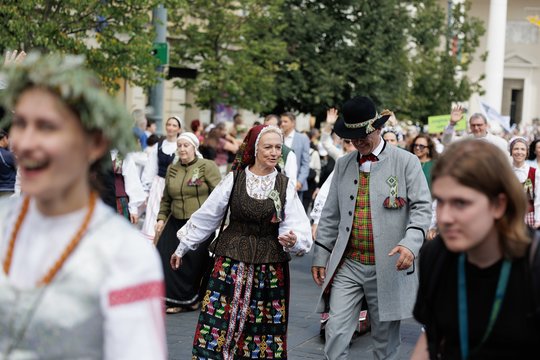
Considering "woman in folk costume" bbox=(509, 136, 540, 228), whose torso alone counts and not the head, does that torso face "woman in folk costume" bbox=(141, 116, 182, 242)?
no

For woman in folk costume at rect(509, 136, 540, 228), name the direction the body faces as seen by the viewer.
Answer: toward the camera

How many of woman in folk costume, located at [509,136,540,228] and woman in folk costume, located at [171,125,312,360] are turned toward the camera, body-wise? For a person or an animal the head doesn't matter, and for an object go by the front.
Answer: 2

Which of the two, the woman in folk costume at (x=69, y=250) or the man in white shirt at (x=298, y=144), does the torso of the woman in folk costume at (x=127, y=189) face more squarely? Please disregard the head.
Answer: the woman in folk costume

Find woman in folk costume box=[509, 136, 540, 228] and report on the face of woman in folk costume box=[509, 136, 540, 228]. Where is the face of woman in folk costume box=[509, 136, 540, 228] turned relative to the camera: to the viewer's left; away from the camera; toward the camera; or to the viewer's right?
toward the camera

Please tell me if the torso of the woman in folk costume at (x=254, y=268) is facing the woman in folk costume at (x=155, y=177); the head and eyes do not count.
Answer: no

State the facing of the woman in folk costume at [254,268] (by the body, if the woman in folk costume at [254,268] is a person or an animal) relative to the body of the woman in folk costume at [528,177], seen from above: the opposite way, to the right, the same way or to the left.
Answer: the same way

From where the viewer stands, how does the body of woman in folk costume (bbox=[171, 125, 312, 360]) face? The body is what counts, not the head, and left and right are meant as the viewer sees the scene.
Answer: facing the viewer

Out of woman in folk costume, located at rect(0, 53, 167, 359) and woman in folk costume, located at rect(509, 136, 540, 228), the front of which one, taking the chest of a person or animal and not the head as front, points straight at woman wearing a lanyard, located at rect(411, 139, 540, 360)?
woman in folk costume, located at rect(509, 136, 540, 228)

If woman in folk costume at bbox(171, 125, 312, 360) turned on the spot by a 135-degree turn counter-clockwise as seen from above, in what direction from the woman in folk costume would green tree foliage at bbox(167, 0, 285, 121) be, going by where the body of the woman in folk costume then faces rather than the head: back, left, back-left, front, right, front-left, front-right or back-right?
front-left

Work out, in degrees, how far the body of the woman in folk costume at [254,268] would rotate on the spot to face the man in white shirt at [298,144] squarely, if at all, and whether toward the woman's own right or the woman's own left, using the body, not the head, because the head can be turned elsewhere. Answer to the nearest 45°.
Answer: approximately 180°

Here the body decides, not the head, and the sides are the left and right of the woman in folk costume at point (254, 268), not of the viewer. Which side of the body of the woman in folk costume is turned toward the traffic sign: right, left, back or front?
back

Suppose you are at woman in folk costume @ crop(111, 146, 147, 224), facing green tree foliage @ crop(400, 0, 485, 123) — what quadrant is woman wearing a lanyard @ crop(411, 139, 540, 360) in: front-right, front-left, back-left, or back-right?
back-right
